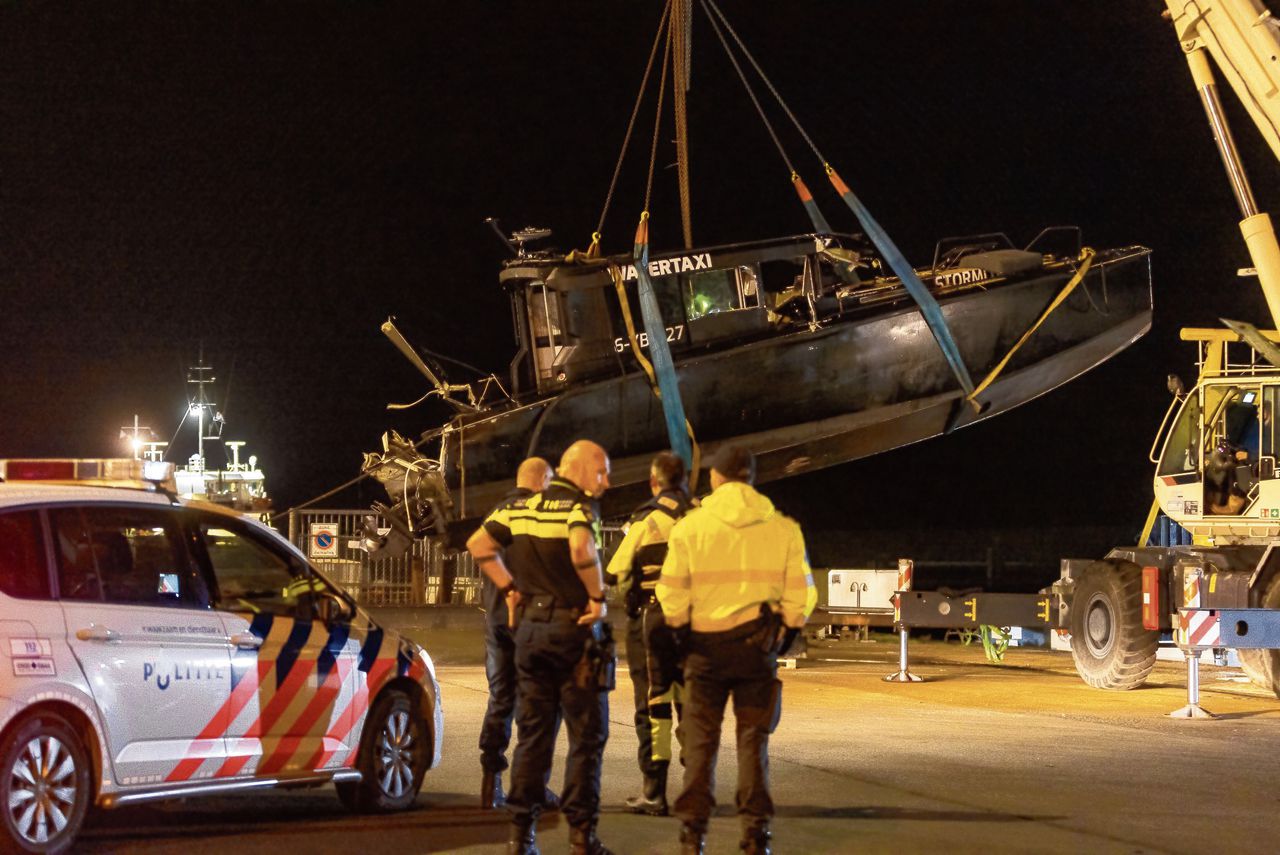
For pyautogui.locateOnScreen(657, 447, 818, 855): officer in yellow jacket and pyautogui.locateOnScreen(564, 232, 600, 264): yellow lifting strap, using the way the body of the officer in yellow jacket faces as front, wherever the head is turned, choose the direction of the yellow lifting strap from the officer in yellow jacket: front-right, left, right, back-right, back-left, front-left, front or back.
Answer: front

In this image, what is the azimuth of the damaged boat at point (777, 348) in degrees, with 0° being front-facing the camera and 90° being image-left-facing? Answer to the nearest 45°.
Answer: approximately 270°

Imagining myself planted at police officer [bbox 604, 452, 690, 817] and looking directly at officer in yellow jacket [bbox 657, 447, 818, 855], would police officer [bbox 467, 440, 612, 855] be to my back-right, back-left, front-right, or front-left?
front-right

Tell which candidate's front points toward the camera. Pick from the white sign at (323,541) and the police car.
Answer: the white sign

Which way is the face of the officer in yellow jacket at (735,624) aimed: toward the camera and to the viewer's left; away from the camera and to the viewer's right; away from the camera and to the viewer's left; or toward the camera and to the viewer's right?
away from the camera and to the viewer's left

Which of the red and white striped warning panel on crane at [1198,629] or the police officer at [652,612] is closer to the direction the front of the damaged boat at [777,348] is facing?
the red and white striped warning panel on crane

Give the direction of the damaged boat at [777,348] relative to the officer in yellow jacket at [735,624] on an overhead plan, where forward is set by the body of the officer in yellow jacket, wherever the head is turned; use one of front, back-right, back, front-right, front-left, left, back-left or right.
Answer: front

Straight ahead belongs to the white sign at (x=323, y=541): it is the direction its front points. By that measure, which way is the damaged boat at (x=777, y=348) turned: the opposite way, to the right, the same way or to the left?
to the left

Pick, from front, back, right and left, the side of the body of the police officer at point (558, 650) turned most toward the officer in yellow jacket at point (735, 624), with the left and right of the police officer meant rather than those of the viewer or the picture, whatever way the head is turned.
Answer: right

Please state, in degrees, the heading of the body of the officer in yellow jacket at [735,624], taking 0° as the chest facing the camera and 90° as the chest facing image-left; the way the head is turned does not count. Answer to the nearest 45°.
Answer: approximately 180°

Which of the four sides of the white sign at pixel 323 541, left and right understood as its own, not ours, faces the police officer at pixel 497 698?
front

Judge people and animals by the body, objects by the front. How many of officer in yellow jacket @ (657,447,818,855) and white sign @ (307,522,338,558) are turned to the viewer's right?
0

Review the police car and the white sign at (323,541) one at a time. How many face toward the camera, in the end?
1

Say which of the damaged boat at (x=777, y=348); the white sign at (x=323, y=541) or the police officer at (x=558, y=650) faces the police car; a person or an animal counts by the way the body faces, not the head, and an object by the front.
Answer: the white sign

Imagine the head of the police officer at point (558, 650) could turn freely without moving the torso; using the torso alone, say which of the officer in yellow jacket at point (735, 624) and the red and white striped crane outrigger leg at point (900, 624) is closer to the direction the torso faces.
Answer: the red and white striped crane outrigger leg

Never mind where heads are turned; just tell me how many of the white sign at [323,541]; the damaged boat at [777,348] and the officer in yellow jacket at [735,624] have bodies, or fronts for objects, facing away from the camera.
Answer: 1
